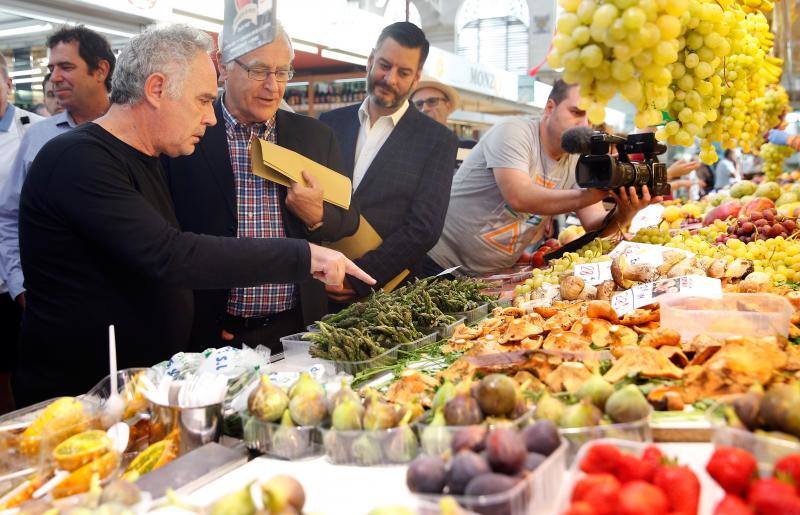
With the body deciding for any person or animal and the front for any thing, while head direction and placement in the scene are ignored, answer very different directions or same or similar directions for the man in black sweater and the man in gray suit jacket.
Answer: very different directions

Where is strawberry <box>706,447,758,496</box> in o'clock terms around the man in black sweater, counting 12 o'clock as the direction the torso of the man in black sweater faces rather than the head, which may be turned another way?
The strawberry is roughly at 2 o'clock from the man in black sweater.

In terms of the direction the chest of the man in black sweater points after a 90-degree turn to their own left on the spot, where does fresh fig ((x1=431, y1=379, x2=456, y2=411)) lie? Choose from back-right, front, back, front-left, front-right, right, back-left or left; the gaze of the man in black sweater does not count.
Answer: back-right

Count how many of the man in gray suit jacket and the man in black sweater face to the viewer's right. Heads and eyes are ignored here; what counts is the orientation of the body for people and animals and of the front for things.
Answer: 1

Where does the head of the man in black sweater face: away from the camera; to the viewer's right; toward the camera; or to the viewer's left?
to the viewer's right

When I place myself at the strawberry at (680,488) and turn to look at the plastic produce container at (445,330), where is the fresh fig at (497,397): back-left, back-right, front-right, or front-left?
front-left

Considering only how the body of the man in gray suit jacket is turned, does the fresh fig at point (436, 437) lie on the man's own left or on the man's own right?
on the man's own left

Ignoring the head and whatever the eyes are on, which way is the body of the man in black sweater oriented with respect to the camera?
to the viewer's right

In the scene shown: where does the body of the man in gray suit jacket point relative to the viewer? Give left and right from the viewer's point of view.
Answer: facing the viewer and to the left of the viewer
